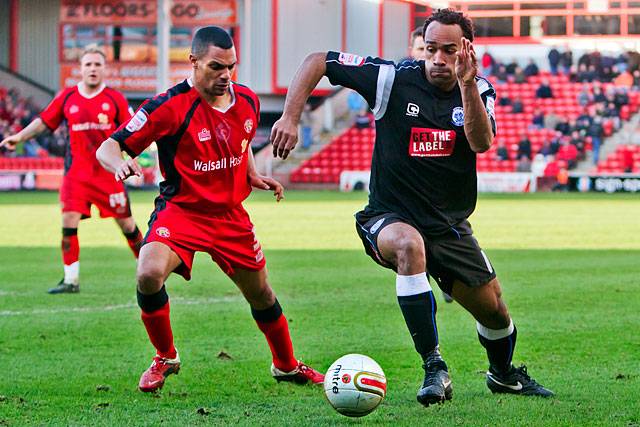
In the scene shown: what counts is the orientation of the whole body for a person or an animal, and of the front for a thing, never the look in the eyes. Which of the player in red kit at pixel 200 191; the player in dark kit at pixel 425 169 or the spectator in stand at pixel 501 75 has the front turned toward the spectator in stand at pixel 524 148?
the spectator in stand at pixel 501 75

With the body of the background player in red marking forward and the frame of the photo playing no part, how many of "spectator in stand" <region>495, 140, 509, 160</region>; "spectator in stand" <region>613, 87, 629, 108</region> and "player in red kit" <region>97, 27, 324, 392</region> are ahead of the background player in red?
1

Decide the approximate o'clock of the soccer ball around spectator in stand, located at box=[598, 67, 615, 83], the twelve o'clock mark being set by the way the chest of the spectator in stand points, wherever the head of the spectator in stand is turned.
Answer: The soccer ball is roughly at 12 o'clock from the spectator in stand.

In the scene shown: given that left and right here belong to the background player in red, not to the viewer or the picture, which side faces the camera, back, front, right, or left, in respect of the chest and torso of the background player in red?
front

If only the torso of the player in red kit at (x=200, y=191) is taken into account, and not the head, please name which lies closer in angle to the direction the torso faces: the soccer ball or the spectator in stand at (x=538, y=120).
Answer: the soccer ball

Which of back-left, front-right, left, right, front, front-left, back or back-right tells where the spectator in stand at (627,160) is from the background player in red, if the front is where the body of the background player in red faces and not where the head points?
back-left

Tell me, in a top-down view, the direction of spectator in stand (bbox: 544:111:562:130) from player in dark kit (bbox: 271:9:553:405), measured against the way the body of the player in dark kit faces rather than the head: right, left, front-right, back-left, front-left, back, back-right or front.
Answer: back

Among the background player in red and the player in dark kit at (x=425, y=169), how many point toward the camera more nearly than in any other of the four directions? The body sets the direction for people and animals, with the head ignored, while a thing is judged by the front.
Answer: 2

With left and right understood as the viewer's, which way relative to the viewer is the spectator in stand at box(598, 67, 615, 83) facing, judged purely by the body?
facing the viewer

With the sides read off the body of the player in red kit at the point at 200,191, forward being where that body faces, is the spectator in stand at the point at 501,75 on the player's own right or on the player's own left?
on the player's own left

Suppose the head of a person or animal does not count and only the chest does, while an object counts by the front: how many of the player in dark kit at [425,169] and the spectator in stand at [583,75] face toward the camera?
2

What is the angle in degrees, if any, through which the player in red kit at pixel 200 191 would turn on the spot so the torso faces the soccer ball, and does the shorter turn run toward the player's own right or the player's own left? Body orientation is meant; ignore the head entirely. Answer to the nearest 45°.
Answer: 0° — they already face it

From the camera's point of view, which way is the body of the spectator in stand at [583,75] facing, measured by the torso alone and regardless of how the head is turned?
toward the camera

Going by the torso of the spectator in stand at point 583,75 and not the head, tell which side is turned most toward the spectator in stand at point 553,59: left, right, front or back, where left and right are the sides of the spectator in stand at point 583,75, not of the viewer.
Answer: right

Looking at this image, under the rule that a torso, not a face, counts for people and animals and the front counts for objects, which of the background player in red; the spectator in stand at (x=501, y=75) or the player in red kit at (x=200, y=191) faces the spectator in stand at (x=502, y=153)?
the spectator in stand at (x=501, y=75)

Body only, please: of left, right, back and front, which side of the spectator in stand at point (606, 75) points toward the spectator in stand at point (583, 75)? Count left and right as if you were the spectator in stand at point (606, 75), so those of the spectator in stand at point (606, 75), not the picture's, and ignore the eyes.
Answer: right

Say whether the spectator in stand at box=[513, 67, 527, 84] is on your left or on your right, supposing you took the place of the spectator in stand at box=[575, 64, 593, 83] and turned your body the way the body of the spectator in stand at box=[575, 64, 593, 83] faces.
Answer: on your right
